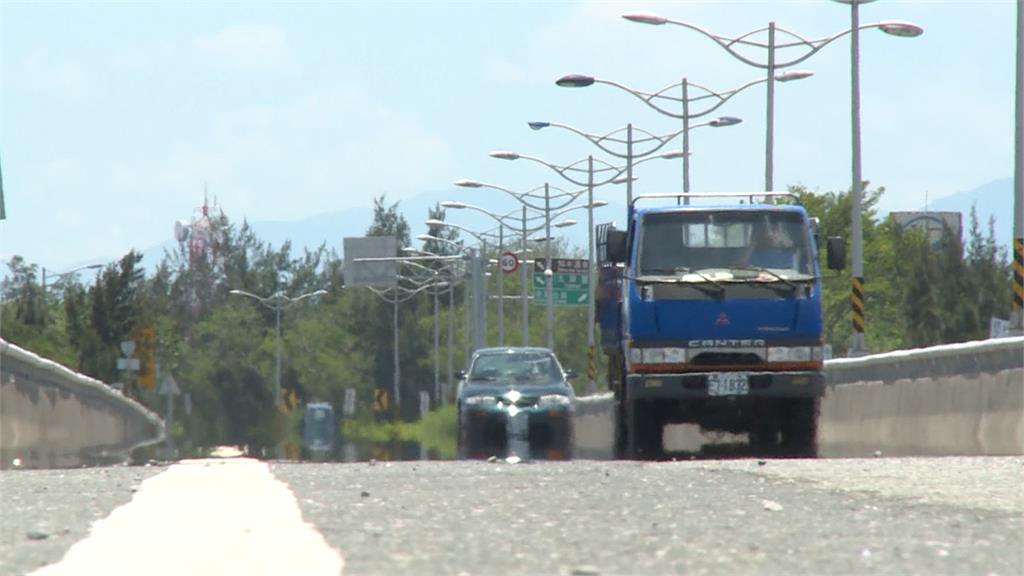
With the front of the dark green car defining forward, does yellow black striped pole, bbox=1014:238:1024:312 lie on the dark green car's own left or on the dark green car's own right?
on the dark green car's own left

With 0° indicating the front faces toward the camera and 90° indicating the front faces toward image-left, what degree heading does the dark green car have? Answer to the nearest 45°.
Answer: approximately 0°

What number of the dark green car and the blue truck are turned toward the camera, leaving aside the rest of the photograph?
2

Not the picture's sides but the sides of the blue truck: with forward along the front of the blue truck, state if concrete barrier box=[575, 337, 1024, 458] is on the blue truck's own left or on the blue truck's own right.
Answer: on the blue truck's own left

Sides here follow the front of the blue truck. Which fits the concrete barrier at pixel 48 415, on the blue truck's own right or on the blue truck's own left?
on the blue truck's own right

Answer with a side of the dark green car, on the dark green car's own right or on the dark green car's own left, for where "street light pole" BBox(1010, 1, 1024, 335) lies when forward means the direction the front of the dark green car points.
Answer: on the dark green car's own left
